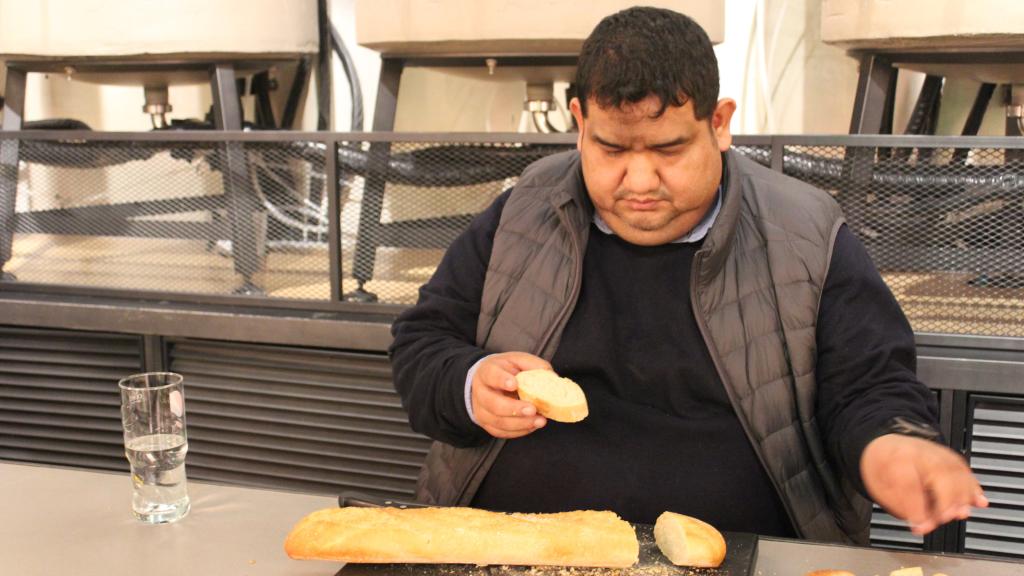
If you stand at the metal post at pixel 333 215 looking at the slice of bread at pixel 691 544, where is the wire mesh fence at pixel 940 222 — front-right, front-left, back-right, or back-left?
front-left

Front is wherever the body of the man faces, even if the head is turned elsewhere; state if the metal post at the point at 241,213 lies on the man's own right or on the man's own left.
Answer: on the man's own right

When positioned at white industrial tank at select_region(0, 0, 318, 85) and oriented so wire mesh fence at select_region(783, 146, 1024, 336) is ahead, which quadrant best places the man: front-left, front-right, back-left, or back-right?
front-right

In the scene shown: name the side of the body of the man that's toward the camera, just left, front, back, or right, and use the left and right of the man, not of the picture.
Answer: front

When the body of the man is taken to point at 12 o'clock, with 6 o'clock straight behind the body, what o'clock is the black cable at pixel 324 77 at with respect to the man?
The black cable is roughly at 5 o'clock from the man.

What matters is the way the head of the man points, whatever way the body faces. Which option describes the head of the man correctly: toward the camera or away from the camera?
toward the camera

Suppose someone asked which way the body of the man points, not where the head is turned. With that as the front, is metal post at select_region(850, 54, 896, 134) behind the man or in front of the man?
behind

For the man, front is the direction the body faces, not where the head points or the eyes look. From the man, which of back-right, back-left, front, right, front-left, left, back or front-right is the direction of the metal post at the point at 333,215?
back-right

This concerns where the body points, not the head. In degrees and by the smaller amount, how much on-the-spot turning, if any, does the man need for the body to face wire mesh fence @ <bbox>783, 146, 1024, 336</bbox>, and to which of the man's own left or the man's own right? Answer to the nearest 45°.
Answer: approximately 135° to the man's own left

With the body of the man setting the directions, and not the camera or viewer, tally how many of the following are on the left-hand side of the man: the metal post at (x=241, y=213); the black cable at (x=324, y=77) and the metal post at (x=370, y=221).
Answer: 0

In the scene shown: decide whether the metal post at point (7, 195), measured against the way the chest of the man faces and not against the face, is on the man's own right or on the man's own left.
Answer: on the man's own right

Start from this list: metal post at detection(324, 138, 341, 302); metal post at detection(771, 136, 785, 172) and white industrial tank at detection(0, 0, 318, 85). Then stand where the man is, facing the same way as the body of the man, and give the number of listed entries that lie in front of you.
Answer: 0

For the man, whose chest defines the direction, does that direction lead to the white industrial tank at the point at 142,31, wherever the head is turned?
no
